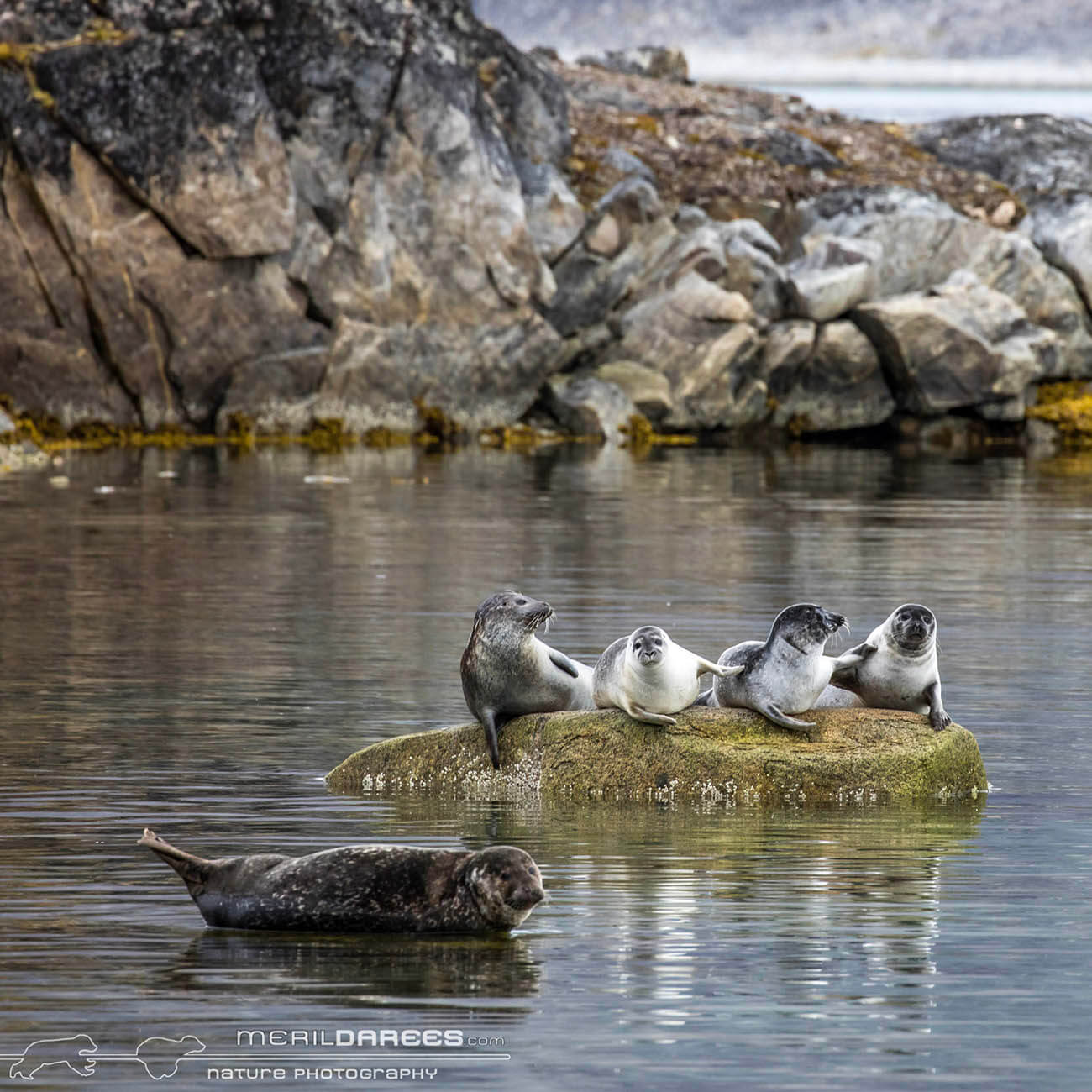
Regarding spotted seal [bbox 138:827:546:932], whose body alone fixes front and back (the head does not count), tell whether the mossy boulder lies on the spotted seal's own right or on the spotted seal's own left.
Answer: on the spotted seal's own left

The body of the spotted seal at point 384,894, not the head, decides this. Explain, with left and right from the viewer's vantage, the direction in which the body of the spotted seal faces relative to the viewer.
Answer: facing to the right of the viewer

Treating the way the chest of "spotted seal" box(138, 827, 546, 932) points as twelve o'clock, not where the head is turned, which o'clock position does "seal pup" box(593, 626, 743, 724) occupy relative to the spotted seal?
The seal pup is roughly at 10 o'clock from the spotted seal.

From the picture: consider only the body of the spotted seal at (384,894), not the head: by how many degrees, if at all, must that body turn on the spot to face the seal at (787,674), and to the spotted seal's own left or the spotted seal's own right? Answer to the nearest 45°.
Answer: approximately 45° to the spotted seal's own left

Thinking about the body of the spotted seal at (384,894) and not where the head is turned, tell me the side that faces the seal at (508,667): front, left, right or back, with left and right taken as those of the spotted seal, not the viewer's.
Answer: left
